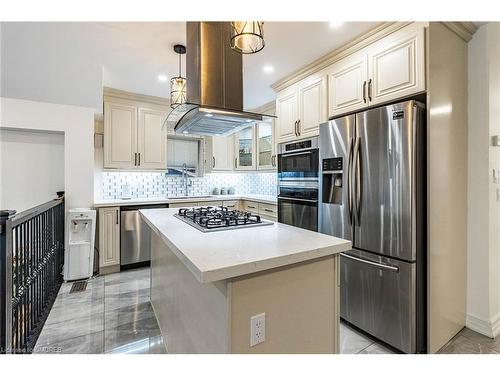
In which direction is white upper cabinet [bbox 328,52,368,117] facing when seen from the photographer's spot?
facing the viewer and to the left of the viewer

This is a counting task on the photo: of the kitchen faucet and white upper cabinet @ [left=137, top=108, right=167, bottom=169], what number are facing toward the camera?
2

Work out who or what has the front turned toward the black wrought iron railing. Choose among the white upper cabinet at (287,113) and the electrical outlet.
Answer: the white upper cabinet

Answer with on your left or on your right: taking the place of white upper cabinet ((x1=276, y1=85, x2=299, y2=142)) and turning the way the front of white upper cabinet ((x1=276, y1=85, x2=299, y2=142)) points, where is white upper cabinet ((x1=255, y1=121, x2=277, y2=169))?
on your right

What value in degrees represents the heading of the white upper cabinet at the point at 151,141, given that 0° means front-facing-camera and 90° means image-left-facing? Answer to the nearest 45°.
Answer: approximately 0°

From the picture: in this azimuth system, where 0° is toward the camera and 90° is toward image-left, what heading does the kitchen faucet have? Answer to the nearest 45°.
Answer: approximately 0°

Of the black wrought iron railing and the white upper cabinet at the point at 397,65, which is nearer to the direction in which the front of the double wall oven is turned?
the black wrought iron railing

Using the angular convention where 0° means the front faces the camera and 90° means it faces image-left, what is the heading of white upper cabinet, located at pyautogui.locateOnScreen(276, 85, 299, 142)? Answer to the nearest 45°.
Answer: approximately 45°

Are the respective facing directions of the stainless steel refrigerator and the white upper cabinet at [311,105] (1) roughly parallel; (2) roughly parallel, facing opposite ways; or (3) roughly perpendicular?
roughly parallel

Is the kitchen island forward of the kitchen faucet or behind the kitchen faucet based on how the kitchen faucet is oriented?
forward

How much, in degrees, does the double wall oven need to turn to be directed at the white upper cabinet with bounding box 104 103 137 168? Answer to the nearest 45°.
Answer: approximately 45° to its right

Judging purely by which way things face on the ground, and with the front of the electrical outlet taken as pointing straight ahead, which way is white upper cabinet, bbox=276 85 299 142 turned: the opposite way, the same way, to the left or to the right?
to the right

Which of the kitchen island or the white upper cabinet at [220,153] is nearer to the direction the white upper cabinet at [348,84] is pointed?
the kitchen island
